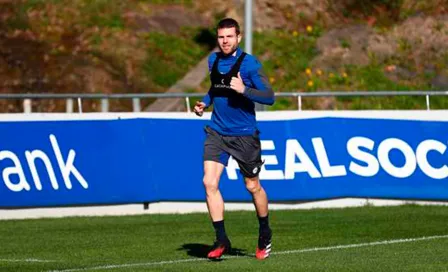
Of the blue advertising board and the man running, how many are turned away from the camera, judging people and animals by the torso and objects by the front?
0

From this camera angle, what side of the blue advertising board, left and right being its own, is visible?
front

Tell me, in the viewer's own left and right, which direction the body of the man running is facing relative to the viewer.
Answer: facing the viewer and to the left of the viewer

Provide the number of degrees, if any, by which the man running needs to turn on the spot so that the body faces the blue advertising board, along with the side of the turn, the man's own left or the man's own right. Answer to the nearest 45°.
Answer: approximately 135° to the man's own right

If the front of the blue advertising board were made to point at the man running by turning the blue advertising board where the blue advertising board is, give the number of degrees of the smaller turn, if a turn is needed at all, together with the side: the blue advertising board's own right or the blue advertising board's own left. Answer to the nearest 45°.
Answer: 0° — it already faces them
